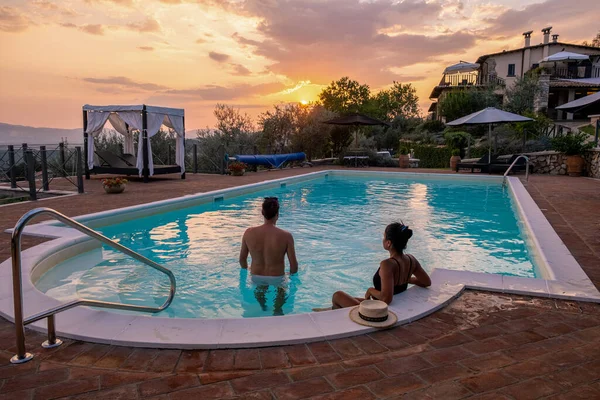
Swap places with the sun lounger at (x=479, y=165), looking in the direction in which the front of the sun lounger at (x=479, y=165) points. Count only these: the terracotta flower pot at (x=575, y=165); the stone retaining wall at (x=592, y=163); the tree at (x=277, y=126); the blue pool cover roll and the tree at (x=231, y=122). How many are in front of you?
3

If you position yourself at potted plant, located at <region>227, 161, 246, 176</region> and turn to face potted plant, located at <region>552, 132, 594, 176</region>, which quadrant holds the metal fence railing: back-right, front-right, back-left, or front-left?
back-right

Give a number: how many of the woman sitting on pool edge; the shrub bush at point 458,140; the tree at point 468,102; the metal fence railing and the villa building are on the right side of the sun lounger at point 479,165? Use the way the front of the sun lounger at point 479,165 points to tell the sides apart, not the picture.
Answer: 3

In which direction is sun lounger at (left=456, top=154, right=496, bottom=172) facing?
to the viewer's left

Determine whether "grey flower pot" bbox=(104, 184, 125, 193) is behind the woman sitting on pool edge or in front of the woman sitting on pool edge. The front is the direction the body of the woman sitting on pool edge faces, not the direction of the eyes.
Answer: in front

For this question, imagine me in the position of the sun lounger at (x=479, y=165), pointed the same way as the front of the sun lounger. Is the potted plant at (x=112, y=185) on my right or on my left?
on my left

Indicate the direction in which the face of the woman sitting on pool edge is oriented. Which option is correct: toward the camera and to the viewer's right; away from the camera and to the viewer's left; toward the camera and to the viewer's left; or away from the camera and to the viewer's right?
away from the camera and to the viewer's left

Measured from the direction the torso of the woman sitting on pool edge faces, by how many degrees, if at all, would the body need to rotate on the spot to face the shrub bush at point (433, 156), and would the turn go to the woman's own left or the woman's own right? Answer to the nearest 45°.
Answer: approximately 45° to the woman's own right

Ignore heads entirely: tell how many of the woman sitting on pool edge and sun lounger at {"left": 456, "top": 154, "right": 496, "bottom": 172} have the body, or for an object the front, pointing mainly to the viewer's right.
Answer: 0

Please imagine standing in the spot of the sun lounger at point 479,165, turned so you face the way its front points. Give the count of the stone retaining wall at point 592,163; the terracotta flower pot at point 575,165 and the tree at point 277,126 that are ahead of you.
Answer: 1

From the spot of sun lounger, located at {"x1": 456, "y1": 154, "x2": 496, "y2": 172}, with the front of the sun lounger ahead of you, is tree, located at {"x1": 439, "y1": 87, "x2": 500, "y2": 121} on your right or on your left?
on your right

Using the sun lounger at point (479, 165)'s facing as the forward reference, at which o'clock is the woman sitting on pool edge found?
The woman sitting on pool edge is roughly at 9 o'clock from the sun lounger.
